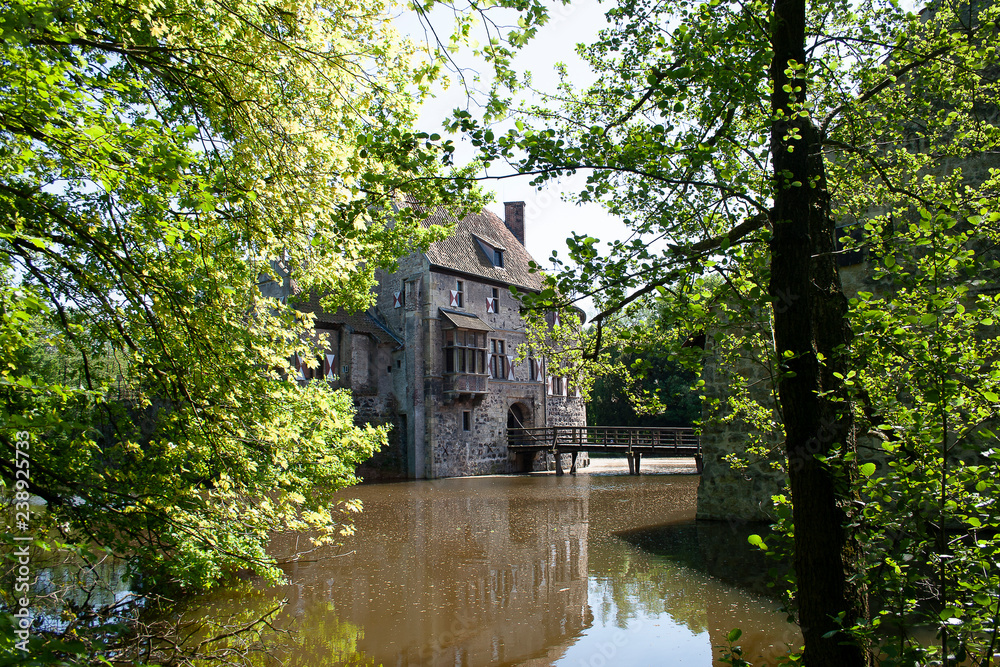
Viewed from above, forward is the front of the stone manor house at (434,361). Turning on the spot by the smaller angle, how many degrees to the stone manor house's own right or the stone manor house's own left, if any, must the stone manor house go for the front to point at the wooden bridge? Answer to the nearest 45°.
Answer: approximately 45° to the stone manor house's own left

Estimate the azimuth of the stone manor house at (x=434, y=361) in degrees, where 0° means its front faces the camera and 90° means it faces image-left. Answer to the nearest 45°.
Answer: approximately 315°

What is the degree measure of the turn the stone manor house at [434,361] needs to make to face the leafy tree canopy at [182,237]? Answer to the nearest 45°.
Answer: approximately 45° to its right
